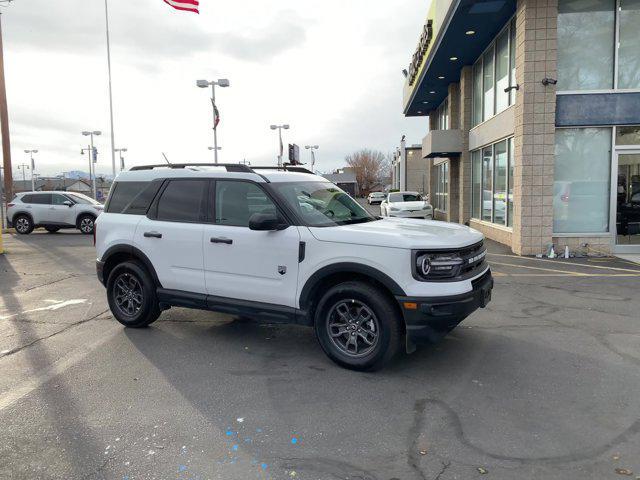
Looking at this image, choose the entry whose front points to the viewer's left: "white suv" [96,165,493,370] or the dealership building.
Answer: the dealership building

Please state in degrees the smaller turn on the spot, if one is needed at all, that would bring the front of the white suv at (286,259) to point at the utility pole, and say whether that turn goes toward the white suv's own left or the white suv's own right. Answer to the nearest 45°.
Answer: approximately 180°

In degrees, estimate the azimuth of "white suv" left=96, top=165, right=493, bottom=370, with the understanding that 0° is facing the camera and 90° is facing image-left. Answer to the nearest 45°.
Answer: approximately 315°

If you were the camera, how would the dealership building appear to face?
facing to the left of the viewer

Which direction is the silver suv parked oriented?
to the viewer's right

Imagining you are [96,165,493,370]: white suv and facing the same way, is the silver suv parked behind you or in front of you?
behind

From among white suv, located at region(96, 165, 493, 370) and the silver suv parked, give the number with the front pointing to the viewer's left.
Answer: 0

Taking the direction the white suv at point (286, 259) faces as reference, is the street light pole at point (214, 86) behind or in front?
behind

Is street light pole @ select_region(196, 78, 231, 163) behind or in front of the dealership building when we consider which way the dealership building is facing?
in front
